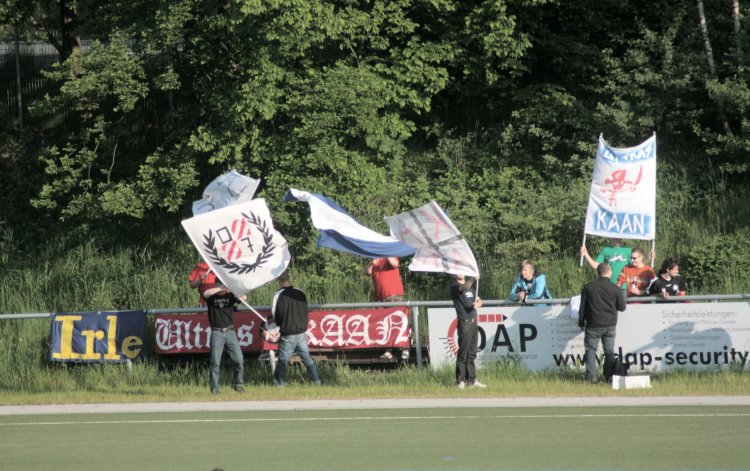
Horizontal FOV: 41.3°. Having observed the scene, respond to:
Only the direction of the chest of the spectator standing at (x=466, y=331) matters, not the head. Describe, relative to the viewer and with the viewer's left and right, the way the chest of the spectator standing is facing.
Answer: facing the viewer and to the right of the viewer

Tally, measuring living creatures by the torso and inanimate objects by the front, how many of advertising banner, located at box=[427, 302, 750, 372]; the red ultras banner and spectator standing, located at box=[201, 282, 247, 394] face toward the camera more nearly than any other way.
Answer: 3

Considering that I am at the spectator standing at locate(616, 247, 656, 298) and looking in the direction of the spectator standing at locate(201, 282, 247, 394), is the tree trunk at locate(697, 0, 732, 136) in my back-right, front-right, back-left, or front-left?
back-right

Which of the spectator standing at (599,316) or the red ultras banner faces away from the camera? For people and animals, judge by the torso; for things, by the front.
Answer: the spectator standing

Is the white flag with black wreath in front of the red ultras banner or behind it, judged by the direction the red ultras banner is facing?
in front

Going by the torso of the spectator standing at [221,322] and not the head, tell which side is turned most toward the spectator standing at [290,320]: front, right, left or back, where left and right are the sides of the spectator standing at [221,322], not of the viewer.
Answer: left

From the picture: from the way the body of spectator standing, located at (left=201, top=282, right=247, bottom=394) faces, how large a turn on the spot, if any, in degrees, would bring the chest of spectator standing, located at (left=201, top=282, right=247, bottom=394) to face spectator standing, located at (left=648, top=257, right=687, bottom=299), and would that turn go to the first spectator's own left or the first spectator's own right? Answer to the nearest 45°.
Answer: approximately 90° to the first spectator's own left

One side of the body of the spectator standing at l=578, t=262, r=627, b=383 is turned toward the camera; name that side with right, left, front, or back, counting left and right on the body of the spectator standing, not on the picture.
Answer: back

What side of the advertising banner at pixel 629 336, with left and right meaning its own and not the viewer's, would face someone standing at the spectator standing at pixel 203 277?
right

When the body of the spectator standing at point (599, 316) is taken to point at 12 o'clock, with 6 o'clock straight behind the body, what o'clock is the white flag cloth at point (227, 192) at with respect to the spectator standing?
The white flag cloth is roughly at 9 o'clock from the spectator standing.

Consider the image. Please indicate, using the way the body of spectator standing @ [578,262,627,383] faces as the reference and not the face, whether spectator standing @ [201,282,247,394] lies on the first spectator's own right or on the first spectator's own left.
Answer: on the first spectator's own left

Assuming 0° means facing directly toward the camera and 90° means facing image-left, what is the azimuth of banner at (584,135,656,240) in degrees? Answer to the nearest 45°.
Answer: approximately 0°
